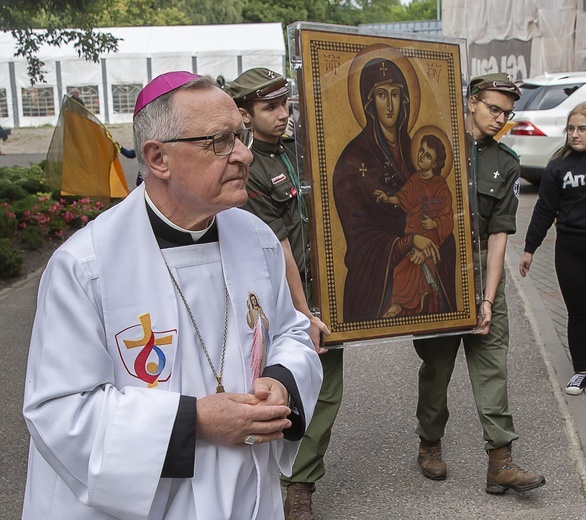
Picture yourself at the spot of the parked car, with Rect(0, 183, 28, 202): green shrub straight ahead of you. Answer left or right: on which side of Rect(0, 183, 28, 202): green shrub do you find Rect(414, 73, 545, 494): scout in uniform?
left

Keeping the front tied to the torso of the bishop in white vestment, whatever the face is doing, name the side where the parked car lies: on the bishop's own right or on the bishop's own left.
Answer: on the bishop's own left

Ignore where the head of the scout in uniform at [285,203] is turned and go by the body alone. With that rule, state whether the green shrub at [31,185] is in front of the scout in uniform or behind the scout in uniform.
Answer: behind

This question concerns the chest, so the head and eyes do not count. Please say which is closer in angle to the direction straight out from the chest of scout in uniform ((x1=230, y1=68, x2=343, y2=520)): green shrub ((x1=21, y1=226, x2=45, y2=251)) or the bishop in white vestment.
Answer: the bishop in white vestment

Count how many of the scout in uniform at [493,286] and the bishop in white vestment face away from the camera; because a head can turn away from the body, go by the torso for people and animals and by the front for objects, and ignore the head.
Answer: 0

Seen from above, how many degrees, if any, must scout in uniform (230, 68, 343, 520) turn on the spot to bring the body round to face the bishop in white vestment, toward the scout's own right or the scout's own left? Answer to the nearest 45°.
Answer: approximately 45° to the scout's own right

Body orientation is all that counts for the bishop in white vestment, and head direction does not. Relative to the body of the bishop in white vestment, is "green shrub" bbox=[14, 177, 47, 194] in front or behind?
behind

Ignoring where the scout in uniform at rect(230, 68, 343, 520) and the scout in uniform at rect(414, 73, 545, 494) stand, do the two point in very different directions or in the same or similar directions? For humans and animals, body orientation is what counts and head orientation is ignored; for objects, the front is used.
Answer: same or similar directions

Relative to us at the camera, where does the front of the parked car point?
facing away from the viewer and to the right of the viewer

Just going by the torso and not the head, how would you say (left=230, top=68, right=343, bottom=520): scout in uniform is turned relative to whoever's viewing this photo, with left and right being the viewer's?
facing the viewer and to the right of the viewer
